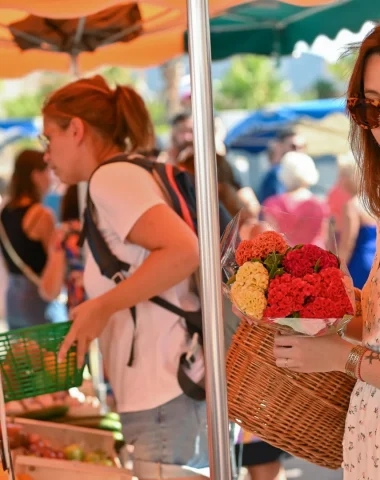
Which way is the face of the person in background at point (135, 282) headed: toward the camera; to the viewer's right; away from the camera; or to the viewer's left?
to the viewer's left

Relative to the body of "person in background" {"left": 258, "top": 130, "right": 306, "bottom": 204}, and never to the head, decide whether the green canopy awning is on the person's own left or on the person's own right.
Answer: on the person's own right

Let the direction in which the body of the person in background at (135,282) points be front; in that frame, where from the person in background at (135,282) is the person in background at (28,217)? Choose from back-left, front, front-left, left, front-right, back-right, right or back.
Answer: right

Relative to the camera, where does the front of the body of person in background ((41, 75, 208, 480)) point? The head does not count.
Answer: to the viewer's left

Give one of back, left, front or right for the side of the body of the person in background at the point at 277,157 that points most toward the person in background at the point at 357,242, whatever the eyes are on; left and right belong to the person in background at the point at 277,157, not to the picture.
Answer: right

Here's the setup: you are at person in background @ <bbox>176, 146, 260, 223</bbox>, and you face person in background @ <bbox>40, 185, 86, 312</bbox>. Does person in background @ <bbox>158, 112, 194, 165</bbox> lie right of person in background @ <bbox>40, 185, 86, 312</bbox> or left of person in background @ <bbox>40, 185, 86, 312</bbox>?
right

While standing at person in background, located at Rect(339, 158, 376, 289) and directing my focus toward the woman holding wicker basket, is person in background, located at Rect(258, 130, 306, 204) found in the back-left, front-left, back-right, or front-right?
back-right

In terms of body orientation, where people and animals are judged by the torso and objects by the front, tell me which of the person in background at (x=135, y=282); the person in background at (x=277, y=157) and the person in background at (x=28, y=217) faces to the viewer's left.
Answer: the person in background at (x=135, y=282)

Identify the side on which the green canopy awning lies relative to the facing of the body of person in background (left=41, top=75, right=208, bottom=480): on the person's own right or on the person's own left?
on the person's own right
